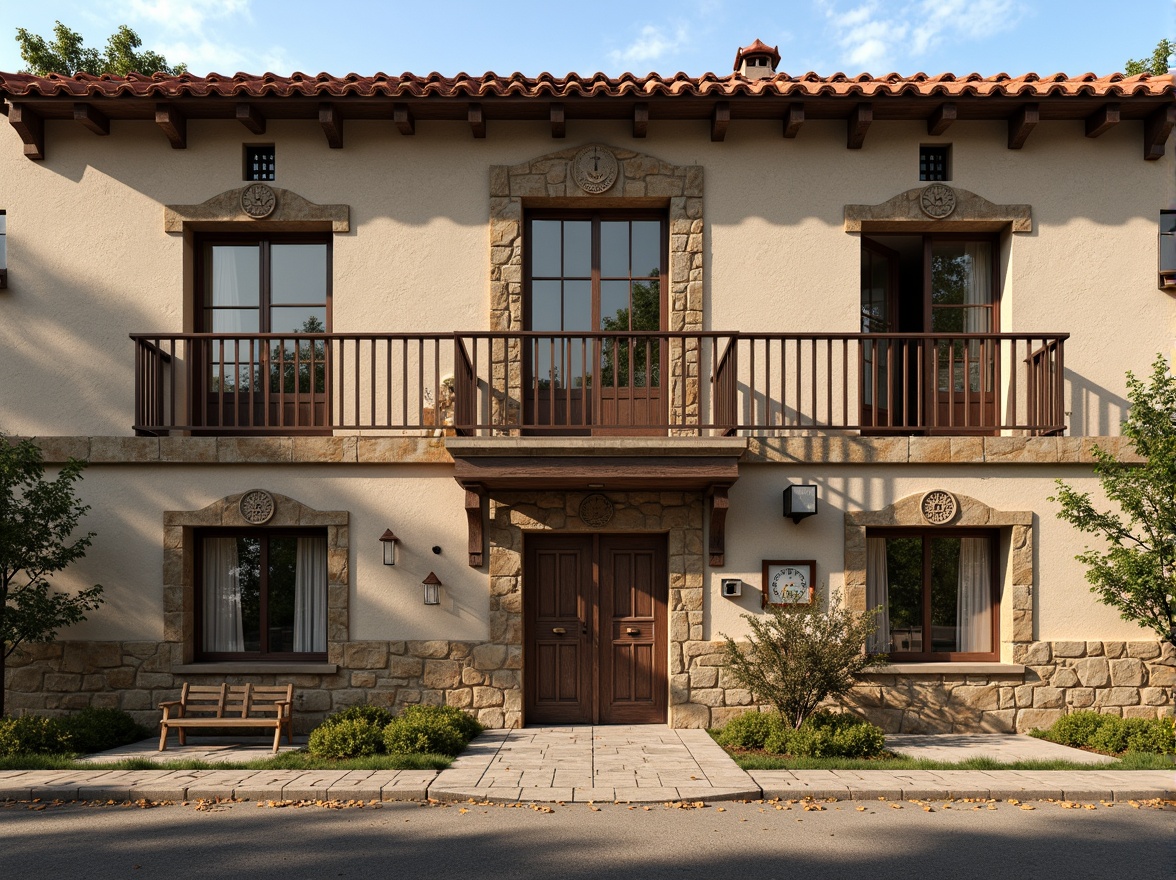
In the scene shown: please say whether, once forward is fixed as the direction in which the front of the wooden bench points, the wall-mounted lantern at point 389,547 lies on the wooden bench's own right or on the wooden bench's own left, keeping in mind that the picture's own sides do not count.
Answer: on the wooden bench's own left

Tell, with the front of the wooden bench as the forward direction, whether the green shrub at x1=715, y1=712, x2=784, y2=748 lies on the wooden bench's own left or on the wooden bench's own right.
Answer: on the wooden bench's own left

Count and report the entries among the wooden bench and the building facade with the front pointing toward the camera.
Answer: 2

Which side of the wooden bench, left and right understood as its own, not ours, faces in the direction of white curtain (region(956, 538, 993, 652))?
left

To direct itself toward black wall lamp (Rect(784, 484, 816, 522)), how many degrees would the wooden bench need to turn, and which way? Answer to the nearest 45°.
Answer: approximately 90° to its left

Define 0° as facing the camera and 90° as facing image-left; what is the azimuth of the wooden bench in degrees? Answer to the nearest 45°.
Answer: approximately 0°
